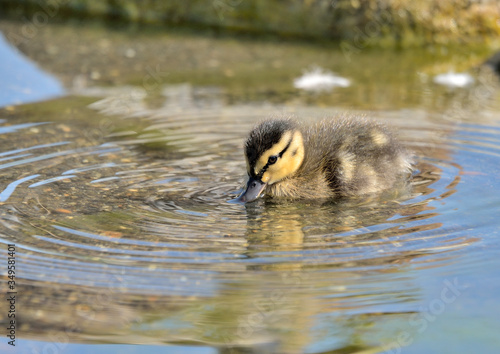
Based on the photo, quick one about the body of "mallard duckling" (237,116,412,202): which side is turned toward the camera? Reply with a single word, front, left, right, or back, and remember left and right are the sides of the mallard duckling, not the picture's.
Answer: left
